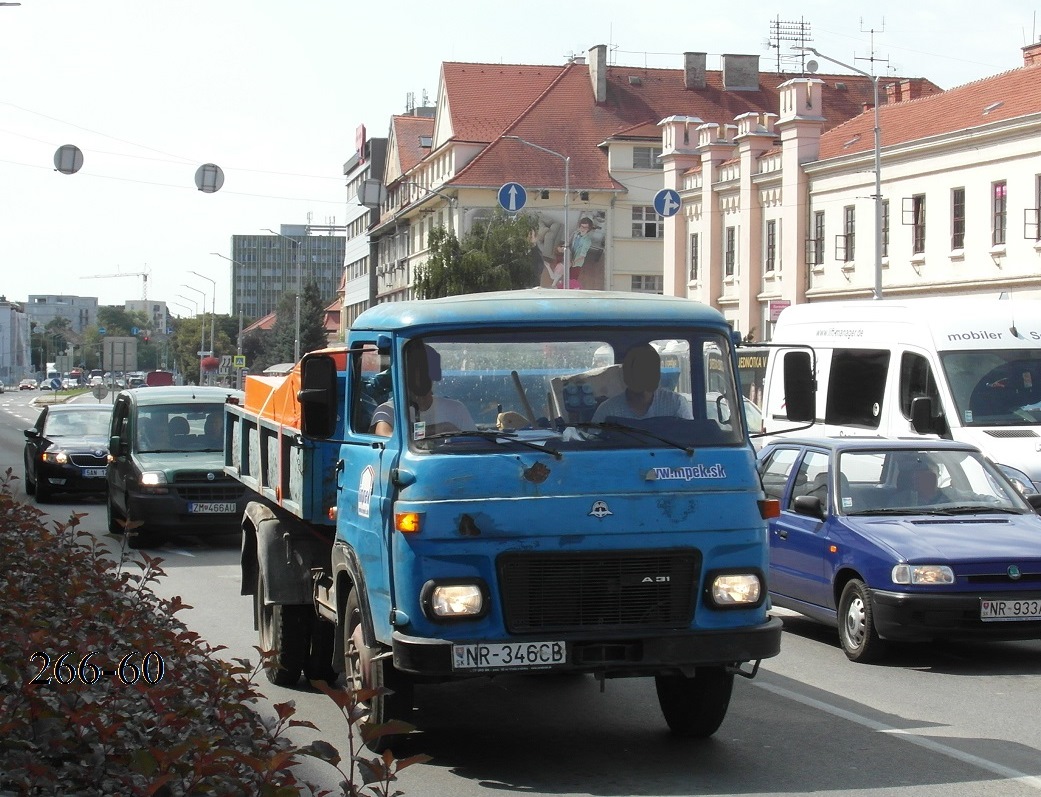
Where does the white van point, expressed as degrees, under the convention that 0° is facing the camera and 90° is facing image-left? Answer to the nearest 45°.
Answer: approximately 315°

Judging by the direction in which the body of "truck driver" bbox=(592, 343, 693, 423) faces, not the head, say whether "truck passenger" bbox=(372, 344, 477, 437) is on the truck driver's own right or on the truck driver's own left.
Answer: on the truck driver's own right

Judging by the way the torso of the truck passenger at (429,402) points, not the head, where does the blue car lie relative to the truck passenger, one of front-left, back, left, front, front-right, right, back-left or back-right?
back-left

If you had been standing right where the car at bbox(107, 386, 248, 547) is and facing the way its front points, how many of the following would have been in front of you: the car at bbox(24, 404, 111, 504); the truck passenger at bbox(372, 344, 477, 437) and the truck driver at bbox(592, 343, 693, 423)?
2

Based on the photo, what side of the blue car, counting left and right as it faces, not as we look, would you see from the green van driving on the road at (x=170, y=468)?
back

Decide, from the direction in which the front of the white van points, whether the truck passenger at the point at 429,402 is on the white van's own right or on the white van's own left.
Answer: on the white van's own right

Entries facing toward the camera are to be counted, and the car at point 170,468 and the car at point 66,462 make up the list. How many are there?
2

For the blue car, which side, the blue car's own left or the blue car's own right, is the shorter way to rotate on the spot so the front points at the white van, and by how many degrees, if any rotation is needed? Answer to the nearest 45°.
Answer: approximately 135° to the blue car's own left
